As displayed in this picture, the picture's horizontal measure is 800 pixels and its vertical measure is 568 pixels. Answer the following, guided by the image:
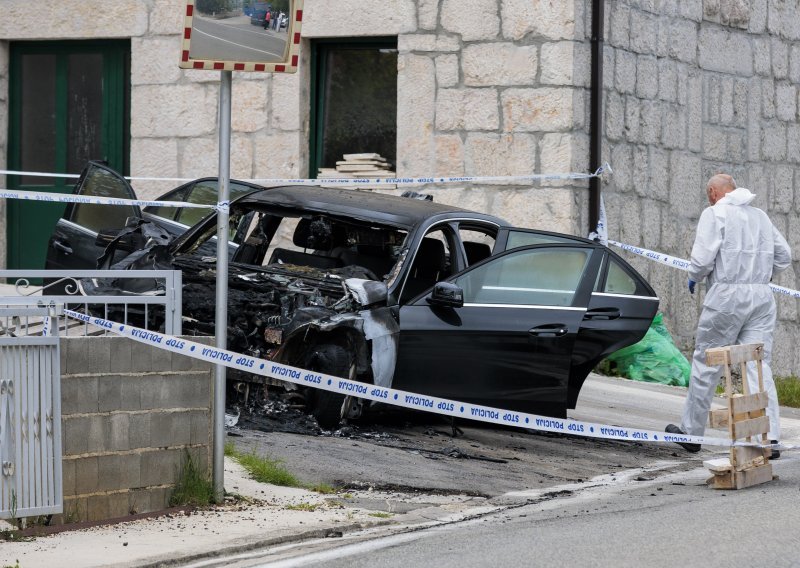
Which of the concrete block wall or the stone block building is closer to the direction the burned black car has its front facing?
the concrete block wall

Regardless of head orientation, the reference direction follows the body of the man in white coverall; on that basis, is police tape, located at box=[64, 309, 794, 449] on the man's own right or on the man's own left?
on the man's own left

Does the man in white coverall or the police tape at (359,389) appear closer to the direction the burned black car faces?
the police tape

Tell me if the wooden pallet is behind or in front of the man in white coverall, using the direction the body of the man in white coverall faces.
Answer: behind

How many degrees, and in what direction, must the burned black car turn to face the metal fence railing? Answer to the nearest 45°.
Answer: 0° — it already faces it

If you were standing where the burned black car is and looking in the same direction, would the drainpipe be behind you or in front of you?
behind

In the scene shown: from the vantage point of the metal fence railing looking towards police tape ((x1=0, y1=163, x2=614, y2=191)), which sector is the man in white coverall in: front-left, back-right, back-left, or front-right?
front-right

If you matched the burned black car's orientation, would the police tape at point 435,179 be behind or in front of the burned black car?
behind

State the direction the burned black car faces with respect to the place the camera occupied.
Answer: facing the viewer and to the left of the viewer
